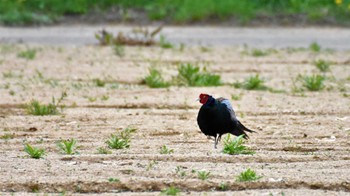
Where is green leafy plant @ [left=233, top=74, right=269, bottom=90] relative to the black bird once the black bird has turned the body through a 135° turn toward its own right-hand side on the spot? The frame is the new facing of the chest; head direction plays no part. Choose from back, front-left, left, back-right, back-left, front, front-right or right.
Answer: front

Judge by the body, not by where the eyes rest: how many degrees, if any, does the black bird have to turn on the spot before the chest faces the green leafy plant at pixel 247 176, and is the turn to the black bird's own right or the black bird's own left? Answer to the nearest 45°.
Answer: approximately 45° to the black bird's own left

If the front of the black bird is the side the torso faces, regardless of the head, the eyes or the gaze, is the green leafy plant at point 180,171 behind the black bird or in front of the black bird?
in front

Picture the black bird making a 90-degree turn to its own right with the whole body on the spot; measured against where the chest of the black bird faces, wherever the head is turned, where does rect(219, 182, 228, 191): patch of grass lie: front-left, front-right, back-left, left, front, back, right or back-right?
back-left

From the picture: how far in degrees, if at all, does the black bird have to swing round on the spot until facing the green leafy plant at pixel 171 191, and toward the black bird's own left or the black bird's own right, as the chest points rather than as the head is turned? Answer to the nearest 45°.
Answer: approximately 45° to the black bird's own left

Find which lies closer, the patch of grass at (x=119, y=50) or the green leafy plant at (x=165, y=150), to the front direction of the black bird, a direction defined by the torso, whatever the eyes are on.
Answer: the green leafy plant

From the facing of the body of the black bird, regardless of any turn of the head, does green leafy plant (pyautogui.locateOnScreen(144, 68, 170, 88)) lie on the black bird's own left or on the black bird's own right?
on the black bird's own right

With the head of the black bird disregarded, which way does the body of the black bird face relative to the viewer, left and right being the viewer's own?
facing the viewer and to the left of the viewer
